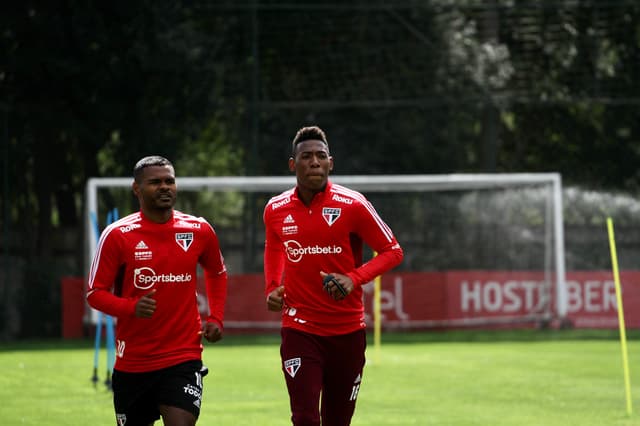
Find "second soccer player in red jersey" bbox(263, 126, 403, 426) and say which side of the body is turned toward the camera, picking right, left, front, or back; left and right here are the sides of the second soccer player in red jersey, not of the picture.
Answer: front

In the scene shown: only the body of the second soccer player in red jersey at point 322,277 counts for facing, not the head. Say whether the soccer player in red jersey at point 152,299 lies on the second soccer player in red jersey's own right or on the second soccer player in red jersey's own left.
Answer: on the second soccer player in red jersey's own right

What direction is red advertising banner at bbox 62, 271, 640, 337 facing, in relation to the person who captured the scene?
facing the viewer

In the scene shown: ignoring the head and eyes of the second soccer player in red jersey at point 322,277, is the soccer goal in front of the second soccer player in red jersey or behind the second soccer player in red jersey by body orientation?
behind

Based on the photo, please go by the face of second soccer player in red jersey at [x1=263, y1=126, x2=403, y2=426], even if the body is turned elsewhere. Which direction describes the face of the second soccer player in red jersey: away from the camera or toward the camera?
toward the camera

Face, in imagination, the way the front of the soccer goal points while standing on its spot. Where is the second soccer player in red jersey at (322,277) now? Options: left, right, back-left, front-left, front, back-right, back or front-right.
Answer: front

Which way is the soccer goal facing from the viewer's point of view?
toward the camera

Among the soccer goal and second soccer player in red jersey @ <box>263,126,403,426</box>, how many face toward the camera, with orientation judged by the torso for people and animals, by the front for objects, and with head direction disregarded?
2

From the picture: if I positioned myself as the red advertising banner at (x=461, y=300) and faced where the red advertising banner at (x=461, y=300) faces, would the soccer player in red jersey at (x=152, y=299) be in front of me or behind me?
in front

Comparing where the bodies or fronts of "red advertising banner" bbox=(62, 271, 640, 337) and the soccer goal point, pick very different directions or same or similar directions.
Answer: same or similar directions

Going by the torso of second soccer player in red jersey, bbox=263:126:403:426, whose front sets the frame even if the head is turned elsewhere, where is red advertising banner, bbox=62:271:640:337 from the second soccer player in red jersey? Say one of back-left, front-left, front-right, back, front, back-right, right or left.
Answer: back

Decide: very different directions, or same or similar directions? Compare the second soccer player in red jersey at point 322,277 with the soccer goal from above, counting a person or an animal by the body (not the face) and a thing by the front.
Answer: same or similar directions

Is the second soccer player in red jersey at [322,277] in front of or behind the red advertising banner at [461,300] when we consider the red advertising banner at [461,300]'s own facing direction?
in front

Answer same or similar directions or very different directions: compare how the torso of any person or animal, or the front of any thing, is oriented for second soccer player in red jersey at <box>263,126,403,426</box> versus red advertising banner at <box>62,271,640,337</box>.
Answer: same or similar directions

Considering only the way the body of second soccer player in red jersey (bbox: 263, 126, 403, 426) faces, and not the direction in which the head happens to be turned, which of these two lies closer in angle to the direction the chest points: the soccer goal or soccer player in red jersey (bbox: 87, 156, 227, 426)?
the soccer player in red jersey

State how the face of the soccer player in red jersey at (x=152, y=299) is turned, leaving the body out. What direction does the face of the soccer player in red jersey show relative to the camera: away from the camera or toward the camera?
toward the camera
